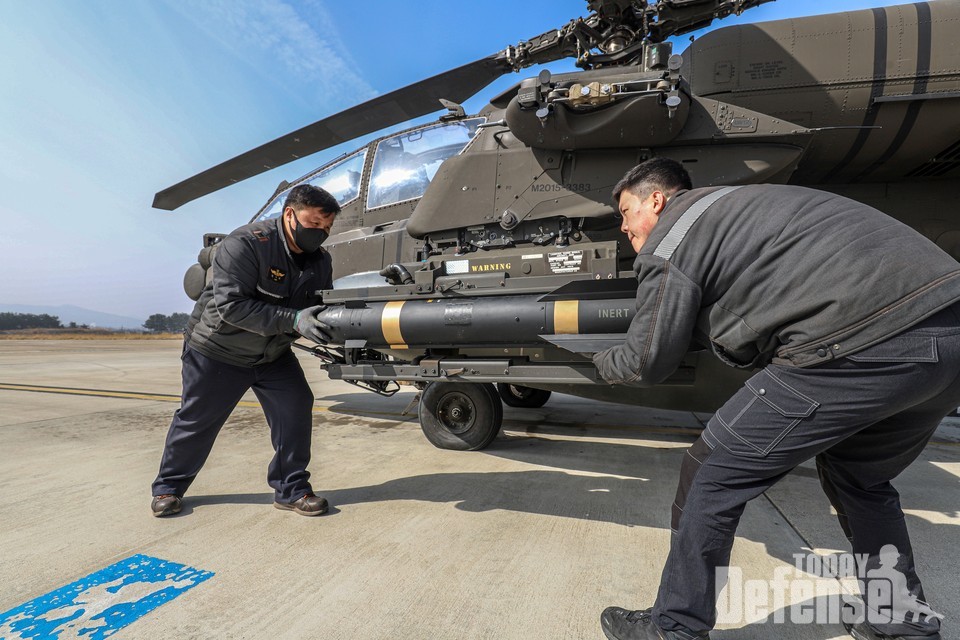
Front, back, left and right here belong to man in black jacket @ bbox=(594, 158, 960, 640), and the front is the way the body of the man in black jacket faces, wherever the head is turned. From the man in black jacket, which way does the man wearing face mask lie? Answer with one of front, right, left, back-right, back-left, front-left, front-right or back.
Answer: front

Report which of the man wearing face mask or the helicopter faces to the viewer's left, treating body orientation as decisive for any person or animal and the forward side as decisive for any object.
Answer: the helicopter

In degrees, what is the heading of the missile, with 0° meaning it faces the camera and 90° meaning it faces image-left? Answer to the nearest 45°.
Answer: approximately 90°

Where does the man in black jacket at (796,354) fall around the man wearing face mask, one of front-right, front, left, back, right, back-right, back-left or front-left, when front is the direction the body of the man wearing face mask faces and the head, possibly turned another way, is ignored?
front

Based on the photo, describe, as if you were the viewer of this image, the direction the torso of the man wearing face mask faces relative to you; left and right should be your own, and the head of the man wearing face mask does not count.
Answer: facing the viewer and to the right of the viewer

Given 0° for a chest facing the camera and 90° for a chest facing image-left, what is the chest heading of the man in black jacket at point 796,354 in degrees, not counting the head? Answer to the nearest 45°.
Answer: approximately 90°

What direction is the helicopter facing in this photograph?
to the viewer's left

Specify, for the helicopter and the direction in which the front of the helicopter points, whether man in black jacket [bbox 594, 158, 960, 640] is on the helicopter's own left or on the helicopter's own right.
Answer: on the helicopter's own left

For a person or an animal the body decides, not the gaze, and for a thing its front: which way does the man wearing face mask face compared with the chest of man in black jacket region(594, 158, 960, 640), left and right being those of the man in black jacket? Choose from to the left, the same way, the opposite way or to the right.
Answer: the opposite way

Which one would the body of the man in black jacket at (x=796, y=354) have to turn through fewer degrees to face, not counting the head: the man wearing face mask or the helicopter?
the man wearing face mask

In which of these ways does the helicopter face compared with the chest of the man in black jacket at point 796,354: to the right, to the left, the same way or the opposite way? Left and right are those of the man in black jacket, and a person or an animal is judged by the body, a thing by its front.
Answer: the same way

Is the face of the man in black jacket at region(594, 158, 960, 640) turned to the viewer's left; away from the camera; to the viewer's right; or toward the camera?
to the viewer's left

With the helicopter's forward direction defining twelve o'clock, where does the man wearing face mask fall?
The man wearing face mask is roughly at 11 o'clock from the helicopter.
